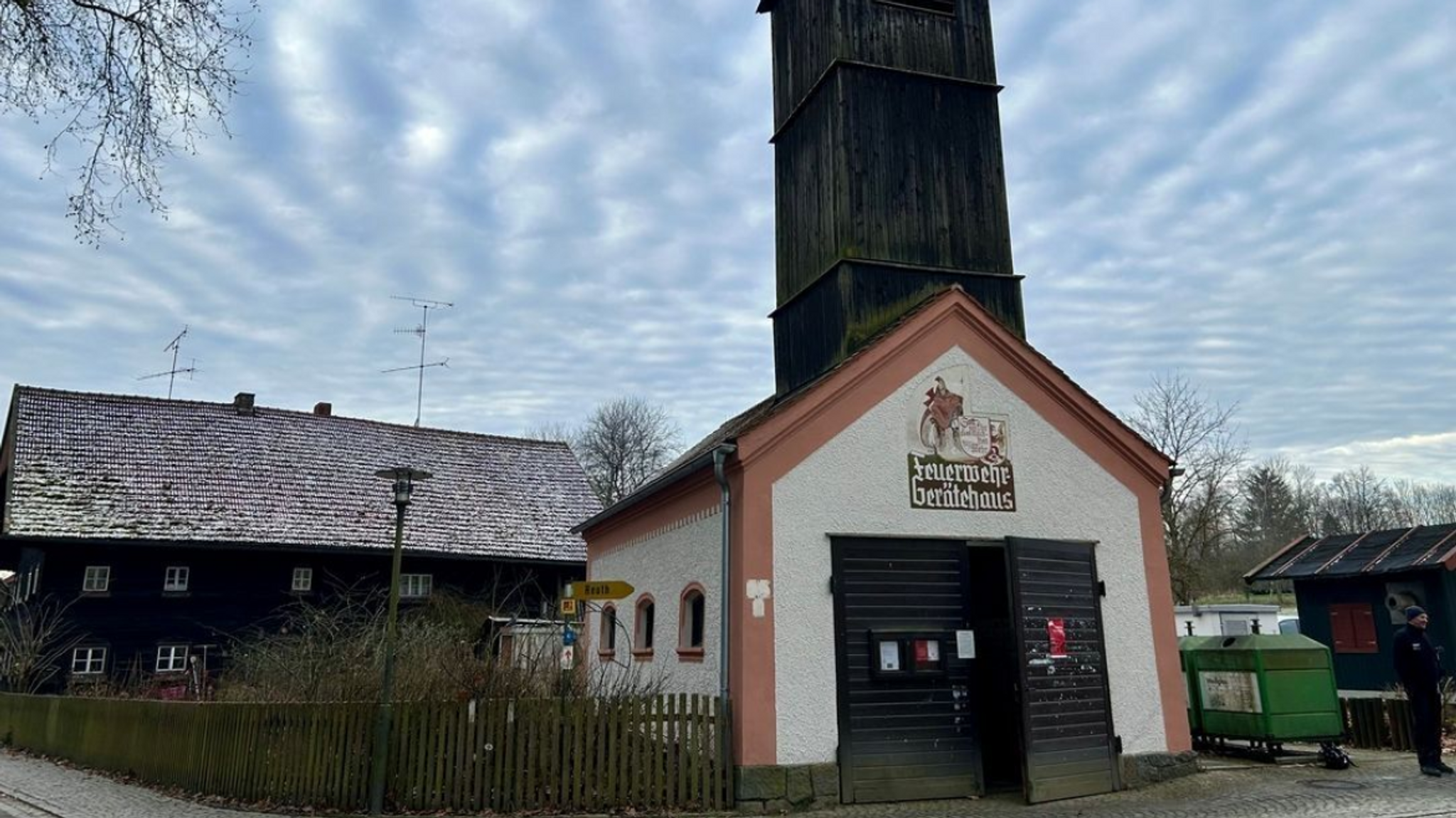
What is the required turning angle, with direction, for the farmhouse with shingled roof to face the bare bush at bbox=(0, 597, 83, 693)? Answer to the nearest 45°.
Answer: approximately 45° to its right

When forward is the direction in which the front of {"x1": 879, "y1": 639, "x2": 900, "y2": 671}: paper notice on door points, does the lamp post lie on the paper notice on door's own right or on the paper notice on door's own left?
on the paper notice on door's own right

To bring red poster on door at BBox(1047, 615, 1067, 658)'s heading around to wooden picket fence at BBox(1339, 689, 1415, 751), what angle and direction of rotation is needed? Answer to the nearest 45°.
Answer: approximately 135° to its left

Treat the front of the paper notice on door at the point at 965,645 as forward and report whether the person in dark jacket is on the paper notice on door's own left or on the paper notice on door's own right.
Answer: on the paper notice on door's own left

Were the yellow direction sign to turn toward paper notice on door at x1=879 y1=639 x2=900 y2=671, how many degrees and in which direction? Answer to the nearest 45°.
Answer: approximately 90° to its left

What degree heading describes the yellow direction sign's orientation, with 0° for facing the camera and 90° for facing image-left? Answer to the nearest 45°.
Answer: approximately 0°

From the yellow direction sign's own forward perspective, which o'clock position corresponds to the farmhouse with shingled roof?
The farmhouse with shingled roof is roughly at 5 o'clock from the yellow direction sign.

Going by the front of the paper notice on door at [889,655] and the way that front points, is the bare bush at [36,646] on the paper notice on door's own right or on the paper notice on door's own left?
on the paper notice on door's own right
